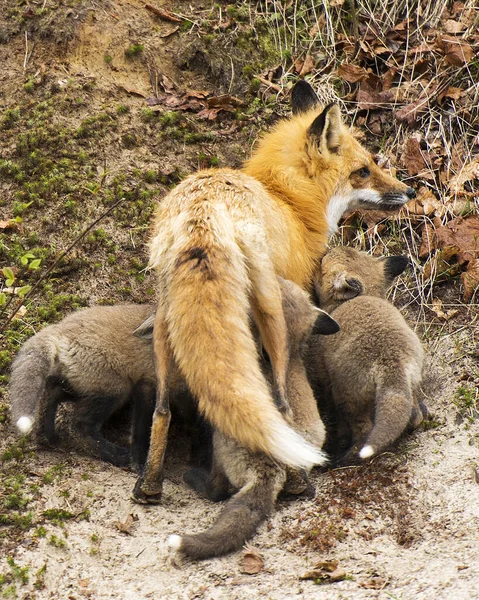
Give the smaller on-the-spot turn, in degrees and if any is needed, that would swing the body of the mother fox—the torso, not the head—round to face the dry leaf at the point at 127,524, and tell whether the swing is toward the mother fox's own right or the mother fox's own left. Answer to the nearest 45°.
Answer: approximately 180°

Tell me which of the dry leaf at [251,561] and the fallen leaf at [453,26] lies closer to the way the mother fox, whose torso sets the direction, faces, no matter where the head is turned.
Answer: the fallen leaf

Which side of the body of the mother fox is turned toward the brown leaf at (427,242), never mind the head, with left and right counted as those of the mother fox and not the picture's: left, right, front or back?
front

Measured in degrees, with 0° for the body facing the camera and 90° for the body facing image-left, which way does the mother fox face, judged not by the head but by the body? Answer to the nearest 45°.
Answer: approximately 225°

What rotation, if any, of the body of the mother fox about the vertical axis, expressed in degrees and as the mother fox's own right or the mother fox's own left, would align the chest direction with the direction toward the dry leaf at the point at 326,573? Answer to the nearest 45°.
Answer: approximately 135° to the mother fox's own right

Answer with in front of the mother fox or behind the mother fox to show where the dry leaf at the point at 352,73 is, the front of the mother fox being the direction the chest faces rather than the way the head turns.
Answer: in front

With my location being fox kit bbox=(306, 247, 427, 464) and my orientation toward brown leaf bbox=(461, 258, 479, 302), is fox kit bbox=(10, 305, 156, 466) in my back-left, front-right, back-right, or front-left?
back-left

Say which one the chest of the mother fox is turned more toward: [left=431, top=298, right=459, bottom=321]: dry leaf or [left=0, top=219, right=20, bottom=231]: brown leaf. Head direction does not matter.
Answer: the dry leaf

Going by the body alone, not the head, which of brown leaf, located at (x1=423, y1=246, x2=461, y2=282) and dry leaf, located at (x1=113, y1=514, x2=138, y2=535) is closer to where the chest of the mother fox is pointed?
the brown leaf

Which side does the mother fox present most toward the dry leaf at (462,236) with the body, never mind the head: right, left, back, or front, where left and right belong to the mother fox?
front

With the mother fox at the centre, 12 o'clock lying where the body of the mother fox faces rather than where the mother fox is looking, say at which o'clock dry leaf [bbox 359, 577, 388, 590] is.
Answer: The dry leaf is roughly at 4 o'clock from the mother fox.
